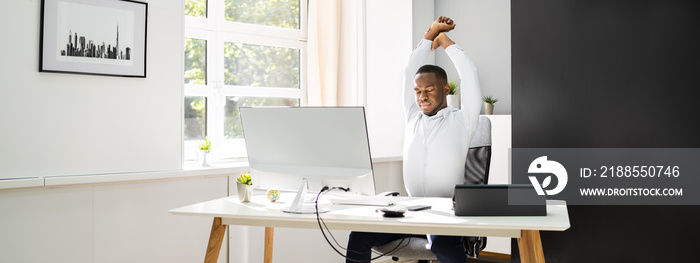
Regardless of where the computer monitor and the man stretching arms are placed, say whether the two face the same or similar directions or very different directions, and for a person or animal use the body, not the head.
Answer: very different directions

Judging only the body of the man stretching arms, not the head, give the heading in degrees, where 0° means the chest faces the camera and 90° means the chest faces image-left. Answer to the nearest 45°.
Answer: approximately 45°

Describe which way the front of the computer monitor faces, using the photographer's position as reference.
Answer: facing away from the viewer and to the right of the viewer

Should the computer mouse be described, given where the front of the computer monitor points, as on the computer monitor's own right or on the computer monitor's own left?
on the computer monitor's own right

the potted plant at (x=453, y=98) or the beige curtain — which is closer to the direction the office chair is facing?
the beige curtain

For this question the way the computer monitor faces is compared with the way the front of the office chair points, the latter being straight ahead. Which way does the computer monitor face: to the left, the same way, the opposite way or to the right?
the opposite way

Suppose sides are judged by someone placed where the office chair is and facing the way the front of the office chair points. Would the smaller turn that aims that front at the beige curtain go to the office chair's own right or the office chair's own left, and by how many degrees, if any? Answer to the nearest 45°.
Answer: approximately 90° to the office chair's own right
